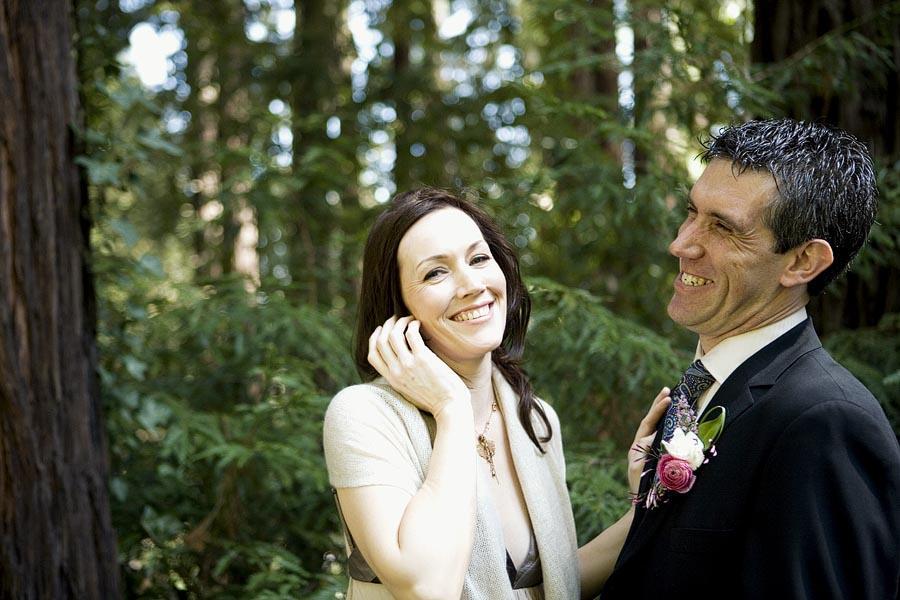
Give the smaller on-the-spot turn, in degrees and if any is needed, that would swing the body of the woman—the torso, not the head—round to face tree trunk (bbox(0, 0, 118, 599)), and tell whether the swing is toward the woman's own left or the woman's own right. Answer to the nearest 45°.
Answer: approximately 180°

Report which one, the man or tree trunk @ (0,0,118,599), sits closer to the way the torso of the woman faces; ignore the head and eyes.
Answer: the man

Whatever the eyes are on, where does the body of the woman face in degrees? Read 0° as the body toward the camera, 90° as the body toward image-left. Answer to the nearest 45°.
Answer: approximately 315°

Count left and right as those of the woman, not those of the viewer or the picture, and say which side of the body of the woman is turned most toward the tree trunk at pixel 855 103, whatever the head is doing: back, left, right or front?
left
